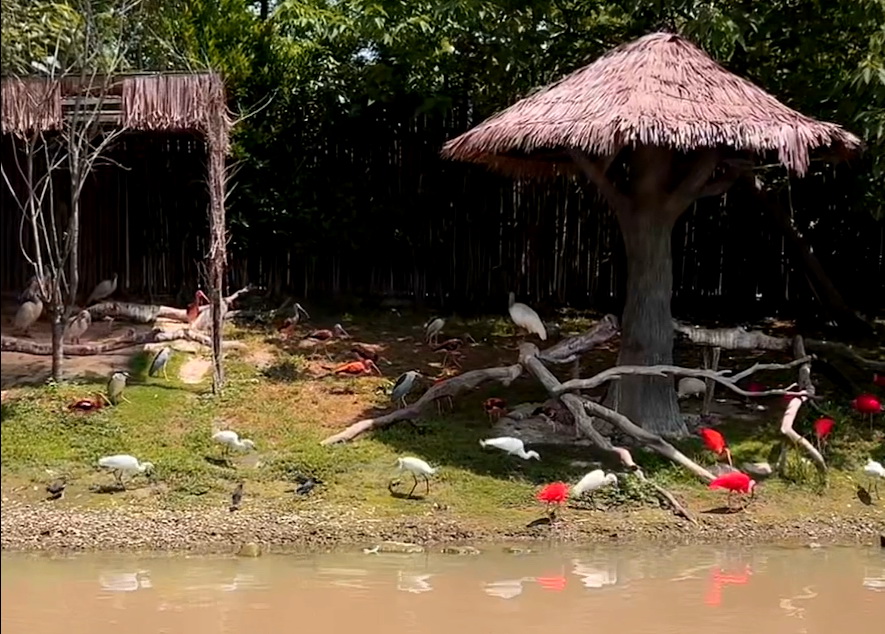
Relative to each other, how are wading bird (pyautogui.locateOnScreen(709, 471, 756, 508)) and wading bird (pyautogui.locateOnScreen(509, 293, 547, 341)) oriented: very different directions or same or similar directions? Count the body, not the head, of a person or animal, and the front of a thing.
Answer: very different directions

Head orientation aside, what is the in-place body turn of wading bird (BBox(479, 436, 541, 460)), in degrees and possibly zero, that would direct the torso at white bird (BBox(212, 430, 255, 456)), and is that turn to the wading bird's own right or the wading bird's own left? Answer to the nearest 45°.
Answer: approximately 180°

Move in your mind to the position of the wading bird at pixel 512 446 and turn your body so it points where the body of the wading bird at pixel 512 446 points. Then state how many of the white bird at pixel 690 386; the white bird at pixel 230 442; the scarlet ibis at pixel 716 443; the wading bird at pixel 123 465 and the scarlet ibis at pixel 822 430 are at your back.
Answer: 2

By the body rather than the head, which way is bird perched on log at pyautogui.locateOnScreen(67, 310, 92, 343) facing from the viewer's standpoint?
to the viewer's right

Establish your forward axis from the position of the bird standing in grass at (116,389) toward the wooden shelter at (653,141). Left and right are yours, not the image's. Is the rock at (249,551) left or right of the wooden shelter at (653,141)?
right

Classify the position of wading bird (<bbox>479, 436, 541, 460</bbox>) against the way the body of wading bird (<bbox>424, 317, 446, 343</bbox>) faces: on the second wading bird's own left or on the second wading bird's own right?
on the second wading bird's own left

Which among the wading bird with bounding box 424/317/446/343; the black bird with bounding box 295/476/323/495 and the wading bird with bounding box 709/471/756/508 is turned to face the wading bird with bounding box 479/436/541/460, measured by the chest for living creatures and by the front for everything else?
the black bird

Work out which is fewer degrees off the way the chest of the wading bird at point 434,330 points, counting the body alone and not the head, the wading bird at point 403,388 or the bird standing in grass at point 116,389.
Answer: the bird standing in grass
